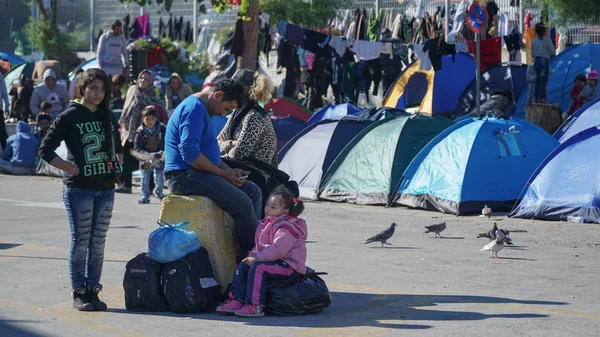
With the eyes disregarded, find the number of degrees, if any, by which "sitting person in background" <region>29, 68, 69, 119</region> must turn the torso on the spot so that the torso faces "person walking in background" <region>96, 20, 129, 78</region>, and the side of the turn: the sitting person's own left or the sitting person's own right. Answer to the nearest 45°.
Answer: approximately 135° to the sitting person's own left

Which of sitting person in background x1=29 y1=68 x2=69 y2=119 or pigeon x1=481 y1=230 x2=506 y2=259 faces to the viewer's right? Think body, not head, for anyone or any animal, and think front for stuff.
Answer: the pigeon

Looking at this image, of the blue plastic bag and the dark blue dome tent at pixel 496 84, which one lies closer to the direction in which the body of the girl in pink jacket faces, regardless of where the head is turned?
the blue plastic bag

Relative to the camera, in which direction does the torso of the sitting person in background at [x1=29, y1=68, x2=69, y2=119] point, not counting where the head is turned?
toward the camera

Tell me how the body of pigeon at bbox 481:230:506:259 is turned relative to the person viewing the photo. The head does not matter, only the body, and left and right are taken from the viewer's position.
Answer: facing to the right of the viewer

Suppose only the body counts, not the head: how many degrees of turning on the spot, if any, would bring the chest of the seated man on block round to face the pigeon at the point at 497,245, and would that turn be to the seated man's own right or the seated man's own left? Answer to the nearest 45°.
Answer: approximately 45° to the seated man's own left

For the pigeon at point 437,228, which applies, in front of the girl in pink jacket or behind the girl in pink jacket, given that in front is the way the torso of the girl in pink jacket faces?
behind

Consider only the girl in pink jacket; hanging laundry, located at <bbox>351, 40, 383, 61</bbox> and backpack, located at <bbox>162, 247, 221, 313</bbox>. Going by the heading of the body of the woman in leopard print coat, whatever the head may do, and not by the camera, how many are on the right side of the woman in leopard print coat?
1

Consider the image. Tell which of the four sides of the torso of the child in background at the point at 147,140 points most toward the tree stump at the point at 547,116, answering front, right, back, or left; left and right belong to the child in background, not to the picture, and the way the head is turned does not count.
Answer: left

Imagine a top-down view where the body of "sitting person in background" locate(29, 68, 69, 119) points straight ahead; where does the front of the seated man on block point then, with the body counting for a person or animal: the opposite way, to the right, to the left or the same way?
to the left

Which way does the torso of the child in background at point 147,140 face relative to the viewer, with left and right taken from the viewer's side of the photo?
facing the viewer

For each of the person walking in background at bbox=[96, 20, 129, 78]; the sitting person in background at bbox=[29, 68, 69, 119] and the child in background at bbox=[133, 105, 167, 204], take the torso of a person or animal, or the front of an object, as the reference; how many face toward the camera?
3

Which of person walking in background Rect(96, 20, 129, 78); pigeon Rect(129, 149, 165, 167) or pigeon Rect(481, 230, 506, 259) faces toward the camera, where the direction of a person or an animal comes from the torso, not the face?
the person walking in background
